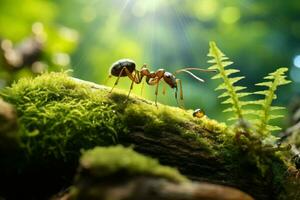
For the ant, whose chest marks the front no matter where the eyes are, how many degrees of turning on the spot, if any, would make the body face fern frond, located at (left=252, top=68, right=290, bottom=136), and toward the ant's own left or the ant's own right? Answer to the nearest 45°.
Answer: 0° — it already faces it

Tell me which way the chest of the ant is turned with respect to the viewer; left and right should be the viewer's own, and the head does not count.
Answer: facing to the right of the viewer
